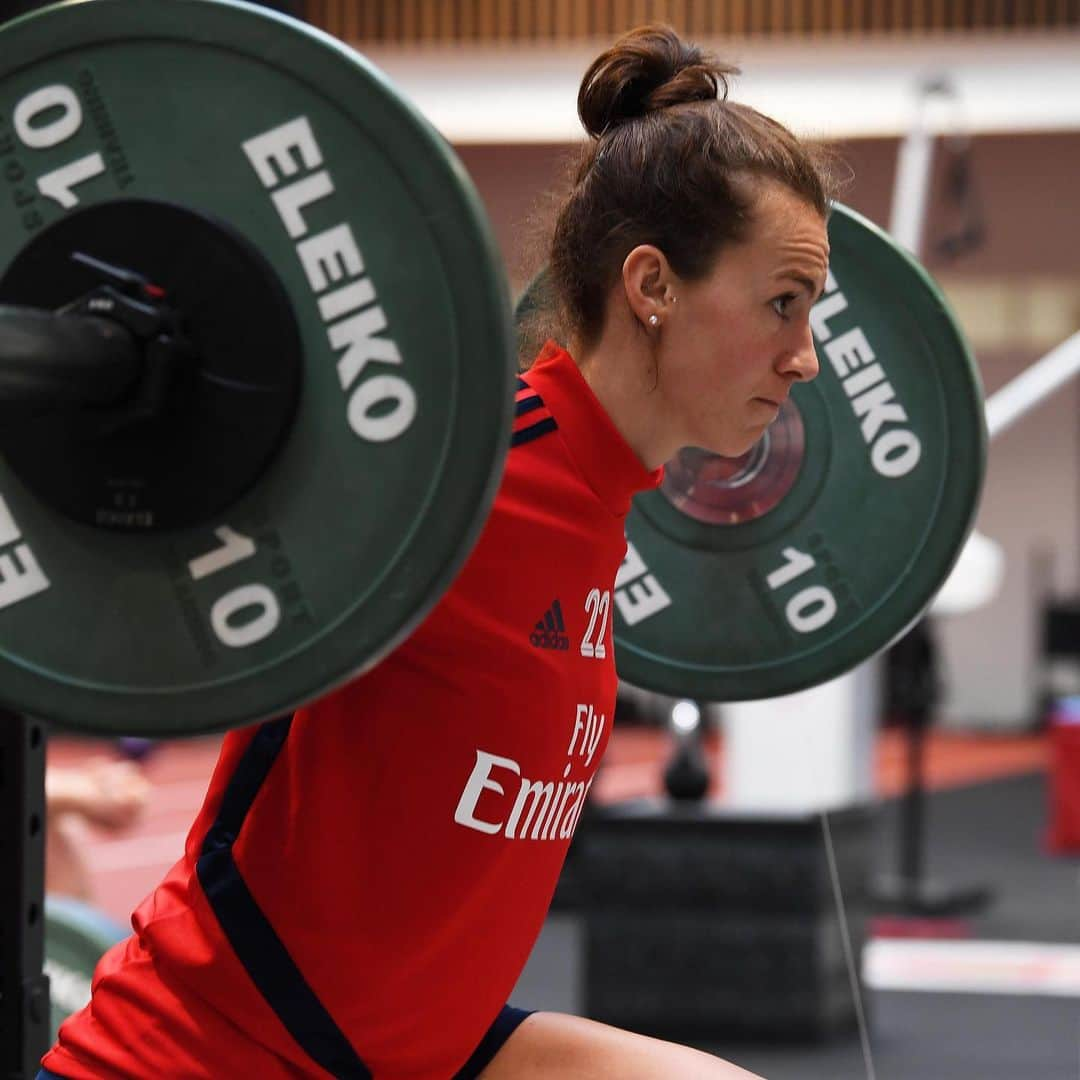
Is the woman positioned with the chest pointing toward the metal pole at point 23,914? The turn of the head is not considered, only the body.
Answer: no

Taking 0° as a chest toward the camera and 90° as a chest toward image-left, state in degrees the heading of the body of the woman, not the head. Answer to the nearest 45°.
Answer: approximately 270°

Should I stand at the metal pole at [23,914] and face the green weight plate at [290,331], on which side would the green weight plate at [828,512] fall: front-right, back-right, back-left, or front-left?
front-left

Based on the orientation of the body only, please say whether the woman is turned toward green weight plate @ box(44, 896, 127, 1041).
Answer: no

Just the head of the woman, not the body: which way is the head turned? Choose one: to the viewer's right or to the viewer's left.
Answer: to the viewer's right

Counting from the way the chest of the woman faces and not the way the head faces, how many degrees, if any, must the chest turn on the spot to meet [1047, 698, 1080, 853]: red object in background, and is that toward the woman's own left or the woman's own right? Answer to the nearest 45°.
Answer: approximately 45° to the woman's own left
